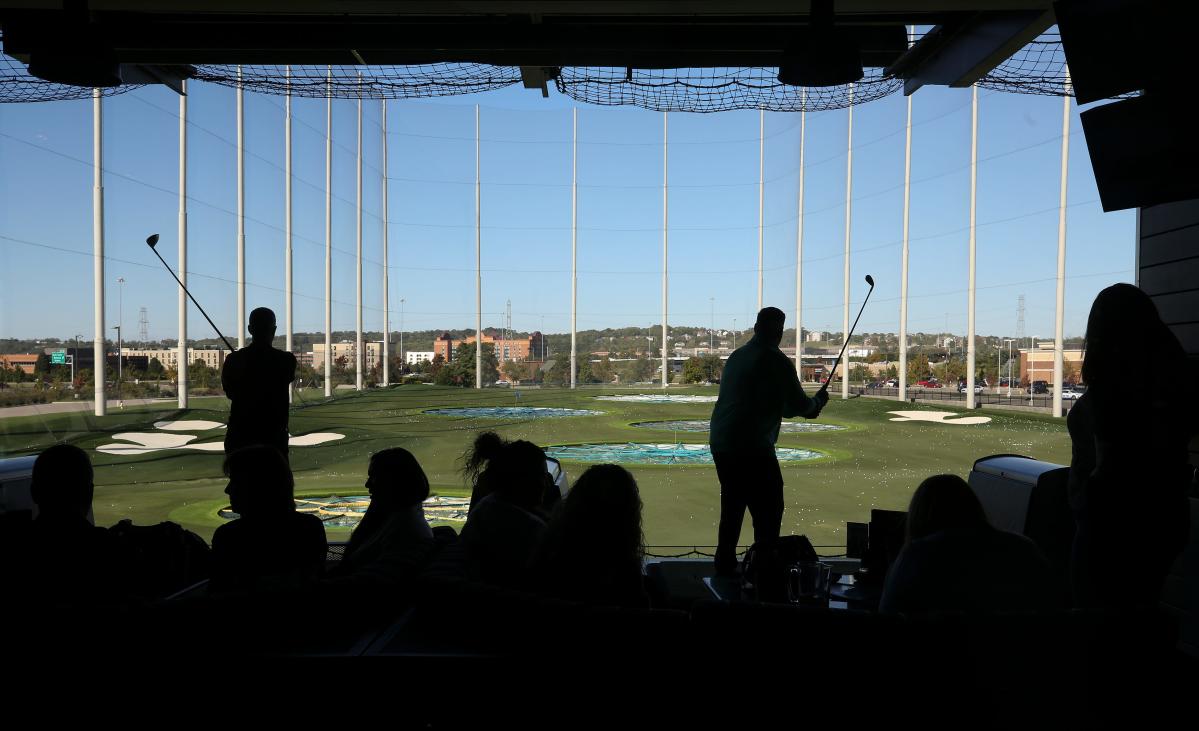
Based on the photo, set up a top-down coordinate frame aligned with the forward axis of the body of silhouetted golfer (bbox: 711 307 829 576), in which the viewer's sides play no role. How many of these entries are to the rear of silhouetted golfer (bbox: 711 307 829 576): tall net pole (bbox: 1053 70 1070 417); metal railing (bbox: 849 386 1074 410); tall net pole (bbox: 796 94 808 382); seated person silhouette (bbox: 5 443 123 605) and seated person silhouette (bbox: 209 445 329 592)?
2

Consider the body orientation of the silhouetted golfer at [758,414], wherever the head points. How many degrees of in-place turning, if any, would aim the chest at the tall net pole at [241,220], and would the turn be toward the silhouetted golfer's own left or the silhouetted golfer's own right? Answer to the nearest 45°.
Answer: approximately 90° to the silhouetted golfer's own left

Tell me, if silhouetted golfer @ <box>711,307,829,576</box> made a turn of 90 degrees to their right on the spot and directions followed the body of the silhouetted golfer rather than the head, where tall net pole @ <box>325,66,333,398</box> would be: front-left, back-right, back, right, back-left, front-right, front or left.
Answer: back

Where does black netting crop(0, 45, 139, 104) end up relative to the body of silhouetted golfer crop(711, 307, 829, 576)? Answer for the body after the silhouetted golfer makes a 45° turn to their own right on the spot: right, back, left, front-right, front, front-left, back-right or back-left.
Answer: back

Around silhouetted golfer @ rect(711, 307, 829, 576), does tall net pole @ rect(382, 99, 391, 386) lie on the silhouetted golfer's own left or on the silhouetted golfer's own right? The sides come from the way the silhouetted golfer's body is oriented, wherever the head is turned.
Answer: on the silhouetted golfer's own left

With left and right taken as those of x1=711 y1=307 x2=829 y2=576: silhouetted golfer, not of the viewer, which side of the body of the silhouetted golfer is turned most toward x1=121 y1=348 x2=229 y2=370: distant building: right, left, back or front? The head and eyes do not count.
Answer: left

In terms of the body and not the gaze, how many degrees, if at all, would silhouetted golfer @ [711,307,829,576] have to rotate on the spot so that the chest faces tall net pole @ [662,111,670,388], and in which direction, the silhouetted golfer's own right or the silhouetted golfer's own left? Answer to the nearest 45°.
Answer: approximately 45° to the silhouetted golfer's own left

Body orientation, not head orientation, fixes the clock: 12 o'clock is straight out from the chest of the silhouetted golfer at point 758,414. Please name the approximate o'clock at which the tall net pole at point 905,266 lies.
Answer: The tall net pole is roughly at 11 o'clock from the silhouetted golfer.

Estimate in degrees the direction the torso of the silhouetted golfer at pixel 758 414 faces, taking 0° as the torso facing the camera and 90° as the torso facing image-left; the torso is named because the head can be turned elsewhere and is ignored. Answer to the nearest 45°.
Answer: approximately 225°

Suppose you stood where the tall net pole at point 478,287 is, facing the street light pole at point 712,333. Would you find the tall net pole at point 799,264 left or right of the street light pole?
right
